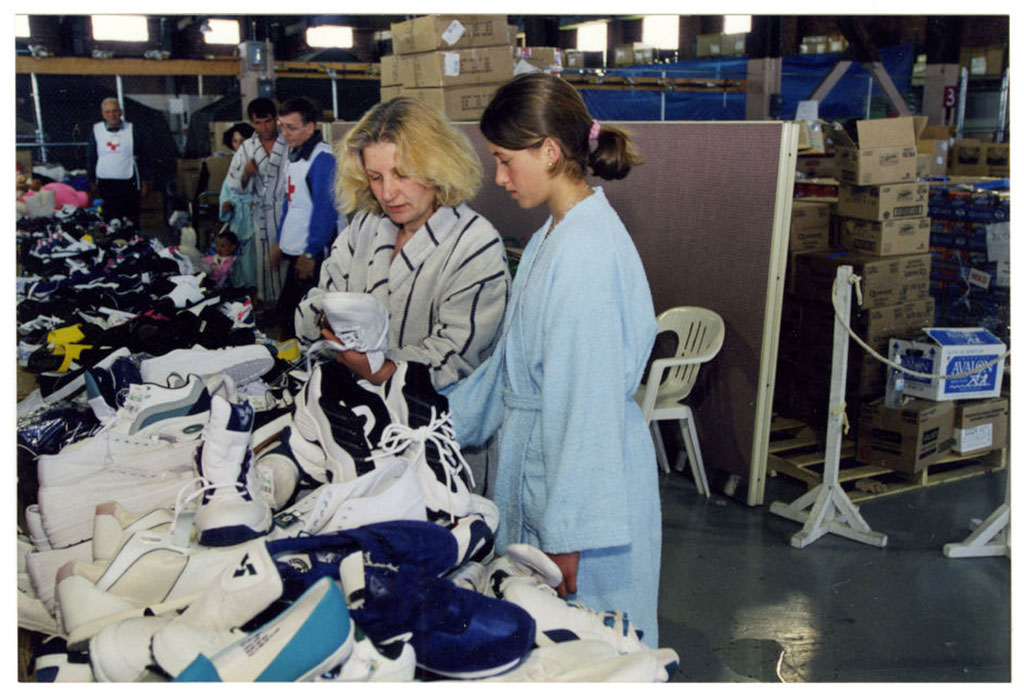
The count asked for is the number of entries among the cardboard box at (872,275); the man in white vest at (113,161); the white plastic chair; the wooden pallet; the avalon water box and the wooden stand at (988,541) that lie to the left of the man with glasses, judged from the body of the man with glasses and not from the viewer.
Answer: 5

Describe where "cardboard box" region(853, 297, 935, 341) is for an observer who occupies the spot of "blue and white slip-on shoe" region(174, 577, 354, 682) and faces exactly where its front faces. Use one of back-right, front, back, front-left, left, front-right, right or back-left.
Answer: back

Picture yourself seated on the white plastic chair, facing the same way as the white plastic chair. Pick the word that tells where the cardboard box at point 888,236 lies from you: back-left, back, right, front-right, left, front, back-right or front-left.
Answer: back

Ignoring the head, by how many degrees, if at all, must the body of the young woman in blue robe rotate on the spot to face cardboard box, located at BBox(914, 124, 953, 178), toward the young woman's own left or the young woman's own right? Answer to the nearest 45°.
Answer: approximately 135° to the young woman's own right

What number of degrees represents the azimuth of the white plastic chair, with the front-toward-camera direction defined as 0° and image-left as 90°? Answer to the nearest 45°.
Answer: approximately 45°

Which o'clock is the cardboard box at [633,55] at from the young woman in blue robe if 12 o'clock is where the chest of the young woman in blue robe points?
The cardboard box is roughly at 3 o'clock from the young woman in blue robe.

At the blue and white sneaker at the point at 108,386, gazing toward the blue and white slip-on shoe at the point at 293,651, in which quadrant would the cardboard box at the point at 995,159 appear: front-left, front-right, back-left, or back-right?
back-left

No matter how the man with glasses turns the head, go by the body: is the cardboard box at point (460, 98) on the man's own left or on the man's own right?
on the man's own left

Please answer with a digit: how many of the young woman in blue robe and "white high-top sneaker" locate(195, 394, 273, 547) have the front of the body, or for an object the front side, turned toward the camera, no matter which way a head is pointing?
1
